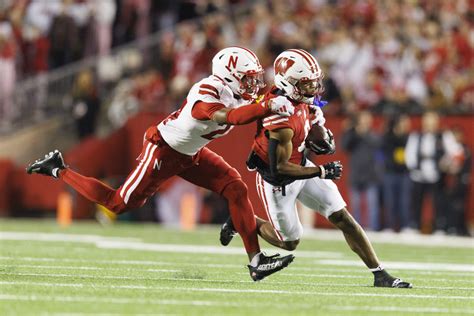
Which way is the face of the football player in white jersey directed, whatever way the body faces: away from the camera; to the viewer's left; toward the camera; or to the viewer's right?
to the viewer's right

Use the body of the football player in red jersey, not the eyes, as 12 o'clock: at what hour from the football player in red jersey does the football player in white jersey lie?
The football player in white jersey is roughly at 5 o'clock from the football player in red jersey.

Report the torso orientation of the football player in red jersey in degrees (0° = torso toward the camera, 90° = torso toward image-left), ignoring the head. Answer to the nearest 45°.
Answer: approximately 315°
